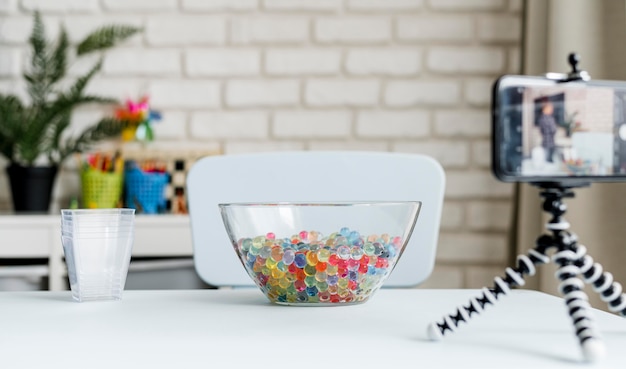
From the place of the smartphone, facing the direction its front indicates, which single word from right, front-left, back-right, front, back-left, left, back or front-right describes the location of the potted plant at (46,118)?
back-right

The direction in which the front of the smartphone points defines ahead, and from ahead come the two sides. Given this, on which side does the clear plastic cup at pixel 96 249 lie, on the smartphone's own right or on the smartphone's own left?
on the smartphone's own right

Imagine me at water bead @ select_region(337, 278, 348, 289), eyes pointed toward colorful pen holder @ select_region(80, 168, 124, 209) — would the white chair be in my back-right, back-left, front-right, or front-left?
front-right

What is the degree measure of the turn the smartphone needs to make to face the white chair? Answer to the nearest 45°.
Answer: approximately 135° to its right

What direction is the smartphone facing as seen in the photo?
toward the camera

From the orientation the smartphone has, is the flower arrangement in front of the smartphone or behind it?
behind
